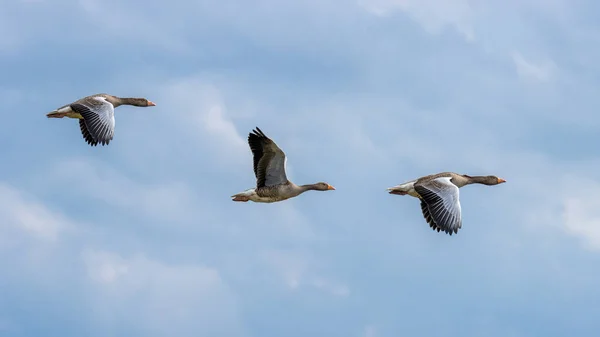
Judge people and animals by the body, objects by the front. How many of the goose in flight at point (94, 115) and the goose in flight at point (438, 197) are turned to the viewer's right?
2

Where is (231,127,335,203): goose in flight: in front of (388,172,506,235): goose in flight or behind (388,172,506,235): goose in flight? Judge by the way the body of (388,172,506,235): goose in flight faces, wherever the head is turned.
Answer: behind

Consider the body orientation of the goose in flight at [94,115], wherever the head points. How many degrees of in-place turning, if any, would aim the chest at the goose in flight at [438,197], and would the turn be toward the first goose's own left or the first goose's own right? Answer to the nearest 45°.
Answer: approximately 45° to the first goose's own right

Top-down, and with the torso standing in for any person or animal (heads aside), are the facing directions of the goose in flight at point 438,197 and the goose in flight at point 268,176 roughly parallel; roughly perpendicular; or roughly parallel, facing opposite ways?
roughly parallel

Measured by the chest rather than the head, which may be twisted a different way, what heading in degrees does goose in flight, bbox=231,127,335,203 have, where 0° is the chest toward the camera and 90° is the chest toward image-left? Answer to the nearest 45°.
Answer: approximately 270°

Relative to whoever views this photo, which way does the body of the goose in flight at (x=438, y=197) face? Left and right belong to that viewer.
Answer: facing to the right of the viewer

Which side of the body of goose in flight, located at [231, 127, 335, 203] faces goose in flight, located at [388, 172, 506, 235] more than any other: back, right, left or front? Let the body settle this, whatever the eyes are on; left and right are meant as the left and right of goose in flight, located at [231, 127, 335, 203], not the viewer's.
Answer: front

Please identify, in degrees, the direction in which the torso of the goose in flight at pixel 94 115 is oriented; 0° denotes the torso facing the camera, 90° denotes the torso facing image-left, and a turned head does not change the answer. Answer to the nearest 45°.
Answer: approximately 270°

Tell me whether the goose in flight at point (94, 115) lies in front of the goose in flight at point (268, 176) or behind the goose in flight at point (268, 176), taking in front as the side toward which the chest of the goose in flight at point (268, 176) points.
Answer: behind

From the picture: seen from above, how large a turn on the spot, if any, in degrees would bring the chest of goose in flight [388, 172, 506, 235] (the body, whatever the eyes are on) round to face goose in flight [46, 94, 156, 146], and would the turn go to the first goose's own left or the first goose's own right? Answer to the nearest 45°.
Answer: approximately 180°
